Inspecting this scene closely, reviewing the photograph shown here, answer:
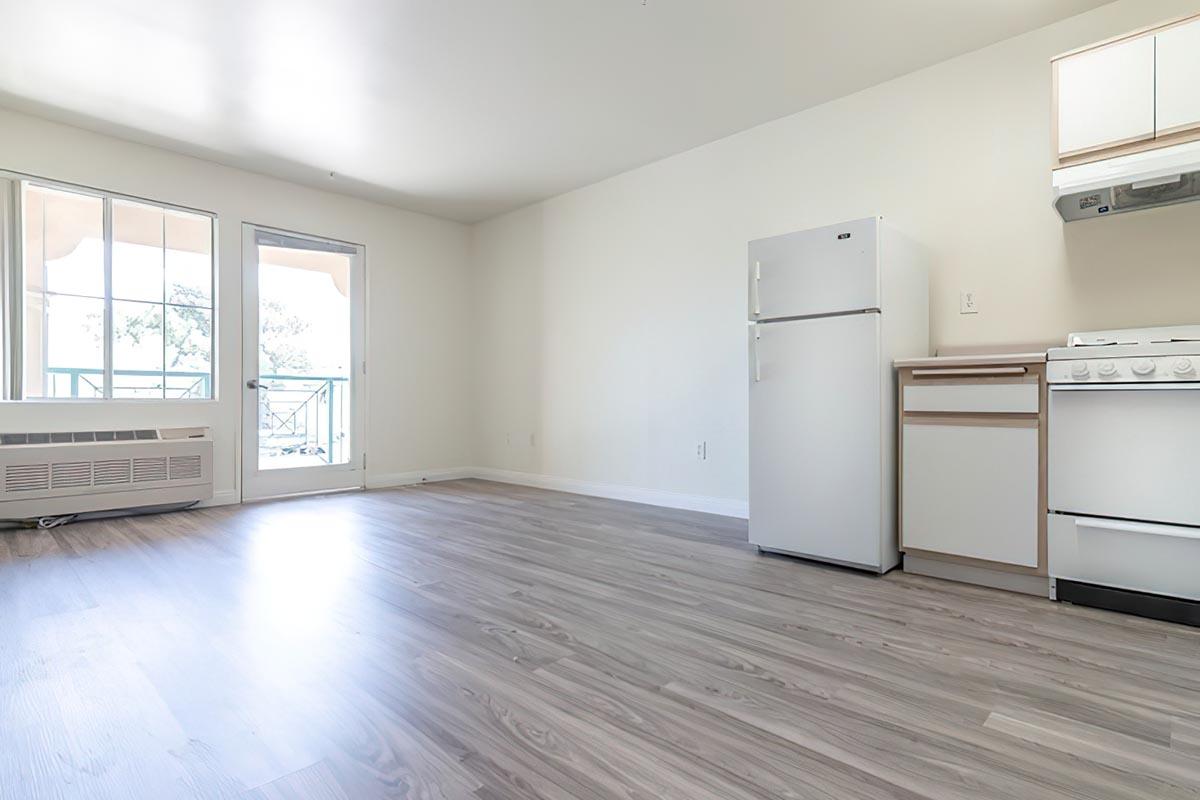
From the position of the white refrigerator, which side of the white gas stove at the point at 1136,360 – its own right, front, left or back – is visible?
right

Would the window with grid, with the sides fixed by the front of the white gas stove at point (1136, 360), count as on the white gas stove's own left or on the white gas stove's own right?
on the white gas stove's own right

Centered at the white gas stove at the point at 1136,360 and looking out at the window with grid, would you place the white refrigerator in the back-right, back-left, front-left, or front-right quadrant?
front-right

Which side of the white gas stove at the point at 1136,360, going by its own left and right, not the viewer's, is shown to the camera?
front

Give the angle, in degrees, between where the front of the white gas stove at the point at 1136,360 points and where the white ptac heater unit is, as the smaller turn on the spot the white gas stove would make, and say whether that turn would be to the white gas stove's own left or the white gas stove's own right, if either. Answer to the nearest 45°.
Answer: approximately 45° to the white gas stove's own right
